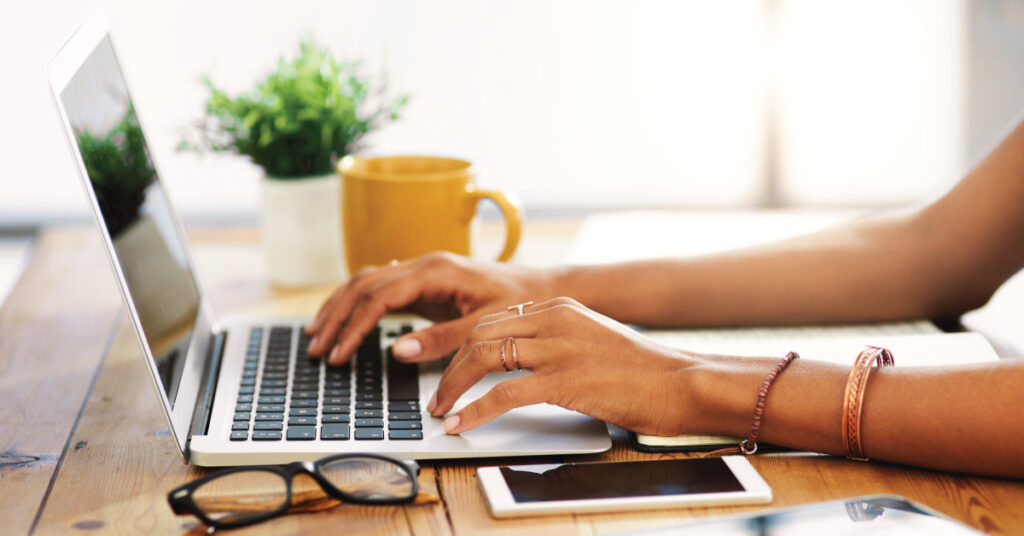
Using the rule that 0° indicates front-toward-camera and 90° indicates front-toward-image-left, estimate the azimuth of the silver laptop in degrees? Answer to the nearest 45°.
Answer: approximately 270°
